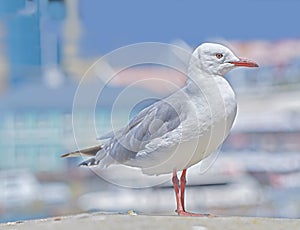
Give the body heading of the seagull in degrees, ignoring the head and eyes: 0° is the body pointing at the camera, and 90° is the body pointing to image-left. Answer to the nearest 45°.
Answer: approximately 270°
